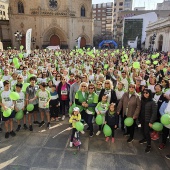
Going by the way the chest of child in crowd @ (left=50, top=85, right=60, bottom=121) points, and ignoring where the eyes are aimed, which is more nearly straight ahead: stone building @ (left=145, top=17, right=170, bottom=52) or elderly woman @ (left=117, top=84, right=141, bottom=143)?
the elderly woman

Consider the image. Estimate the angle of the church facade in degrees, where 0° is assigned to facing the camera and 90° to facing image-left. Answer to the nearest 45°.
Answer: approximately 0°

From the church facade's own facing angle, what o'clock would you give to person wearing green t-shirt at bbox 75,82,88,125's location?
The person wearing green t-shirt is roughly at 12 o'clock from the church facade.

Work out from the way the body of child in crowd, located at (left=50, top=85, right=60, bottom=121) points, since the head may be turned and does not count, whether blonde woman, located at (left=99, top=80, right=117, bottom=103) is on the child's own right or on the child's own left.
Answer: on the child's own left

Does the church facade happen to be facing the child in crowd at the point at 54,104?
yes

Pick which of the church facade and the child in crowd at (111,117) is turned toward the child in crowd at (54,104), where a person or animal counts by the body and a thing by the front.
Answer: the church facade
